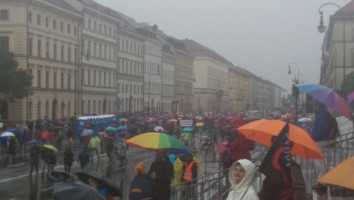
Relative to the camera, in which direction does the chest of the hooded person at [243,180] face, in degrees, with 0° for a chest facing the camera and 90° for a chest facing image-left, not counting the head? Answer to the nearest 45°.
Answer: approximately 45°

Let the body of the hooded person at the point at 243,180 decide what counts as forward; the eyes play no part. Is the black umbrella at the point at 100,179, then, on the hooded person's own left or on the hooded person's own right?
on the hooded person's own right

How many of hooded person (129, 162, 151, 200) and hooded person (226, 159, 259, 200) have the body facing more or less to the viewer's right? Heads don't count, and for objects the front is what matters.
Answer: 0

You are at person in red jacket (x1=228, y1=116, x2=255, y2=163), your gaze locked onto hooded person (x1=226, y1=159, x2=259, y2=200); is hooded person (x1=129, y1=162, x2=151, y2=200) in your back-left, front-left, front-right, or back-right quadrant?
front-right

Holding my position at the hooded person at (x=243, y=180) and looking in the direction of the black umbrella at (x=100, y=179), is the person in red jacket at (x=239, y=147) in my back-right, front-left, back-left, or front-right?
front-right
